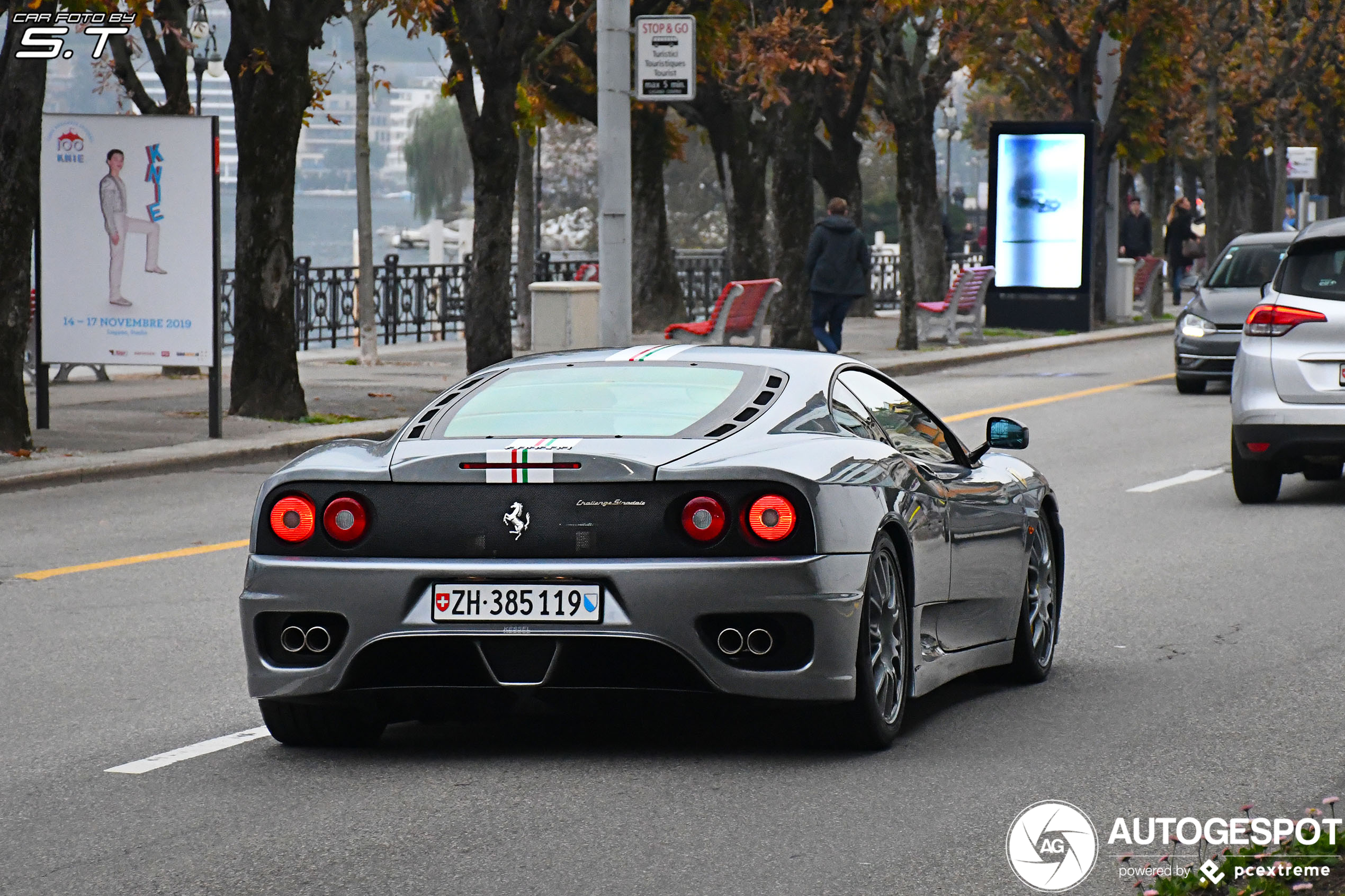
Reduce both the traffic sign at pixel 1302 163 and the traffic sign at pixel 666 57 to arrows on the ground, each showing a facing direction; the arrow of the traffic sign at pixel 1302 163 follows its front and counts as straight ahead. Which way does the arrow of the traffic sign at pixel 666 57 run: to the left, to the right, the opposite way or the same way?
the same way

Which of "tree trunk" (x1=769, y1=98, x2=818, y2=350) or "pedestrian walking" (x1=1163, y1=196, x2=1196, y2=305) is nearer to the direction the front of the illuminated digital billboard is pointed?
the tree trunk

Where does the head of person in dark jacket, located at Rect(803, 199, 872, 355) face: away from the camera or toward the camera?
away from the camera

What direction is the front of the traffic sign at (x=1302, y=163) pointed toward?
toward the camera

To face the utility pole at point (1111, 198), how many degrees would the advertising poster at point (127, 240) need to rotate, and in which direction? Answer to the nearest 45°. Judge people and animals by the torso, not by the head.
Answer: approximately 135° to its left

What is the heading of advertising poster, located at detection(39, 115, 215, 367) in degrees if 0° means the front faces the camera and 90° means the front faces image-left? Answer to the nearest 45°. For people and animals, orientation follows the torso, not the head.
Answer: approximately 0°

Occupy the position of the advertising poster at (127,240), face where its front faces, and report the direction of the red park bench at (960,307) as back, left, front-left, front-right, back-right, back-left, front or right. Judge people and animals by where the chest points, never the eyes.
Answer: back-left

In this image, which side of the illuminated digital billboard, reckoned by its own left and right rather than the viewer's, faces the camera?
front

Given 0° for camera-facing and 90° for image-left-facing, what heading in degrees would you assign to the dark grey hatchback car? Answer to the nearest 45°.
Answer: approximately 45°

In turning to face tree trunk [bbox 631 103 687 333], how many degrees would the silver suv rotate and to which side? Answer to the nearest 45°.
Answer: approximately 90° to its left

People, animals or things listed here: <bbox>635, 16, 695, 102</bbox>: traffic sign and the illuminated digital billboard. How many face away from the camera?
0

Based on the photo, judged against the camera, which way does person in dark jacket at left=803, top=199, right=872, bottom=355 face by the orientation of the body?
away from the camera

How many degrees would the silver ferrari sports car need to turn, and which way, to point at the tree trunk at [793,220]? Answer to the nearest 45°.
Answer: approximately 45° to its left

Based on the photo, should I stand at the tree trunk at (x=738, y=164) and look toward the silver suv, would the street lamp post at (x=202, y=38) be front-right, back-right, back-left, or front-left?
front-right

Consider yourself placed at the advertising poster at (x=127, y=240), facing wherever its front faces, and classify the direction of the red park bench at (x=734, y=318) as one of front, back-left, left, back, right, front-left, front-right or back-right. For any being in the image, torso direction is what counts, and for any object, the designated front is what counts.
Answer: back-left

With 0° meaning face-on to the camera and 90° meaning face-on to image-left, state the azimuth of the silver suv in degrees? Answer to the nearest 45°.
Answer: approximately 225°

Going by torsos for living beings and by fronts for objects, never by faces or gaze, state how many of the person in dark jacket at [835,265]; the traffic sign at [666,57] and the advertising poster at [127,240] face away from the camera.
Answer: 1

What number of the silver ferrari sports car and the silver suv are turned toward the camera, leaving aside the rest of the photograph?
0

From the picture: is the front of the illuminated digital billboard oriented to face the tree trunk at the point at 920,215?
no

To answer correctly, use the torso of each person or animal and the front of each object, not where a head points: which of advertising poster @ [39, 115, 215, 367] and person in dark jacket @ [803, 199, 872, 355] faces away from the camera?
the person in dark jacket

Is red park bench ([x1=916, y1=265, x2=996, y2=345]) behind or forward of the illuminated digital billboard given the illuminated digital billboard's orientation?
forward
